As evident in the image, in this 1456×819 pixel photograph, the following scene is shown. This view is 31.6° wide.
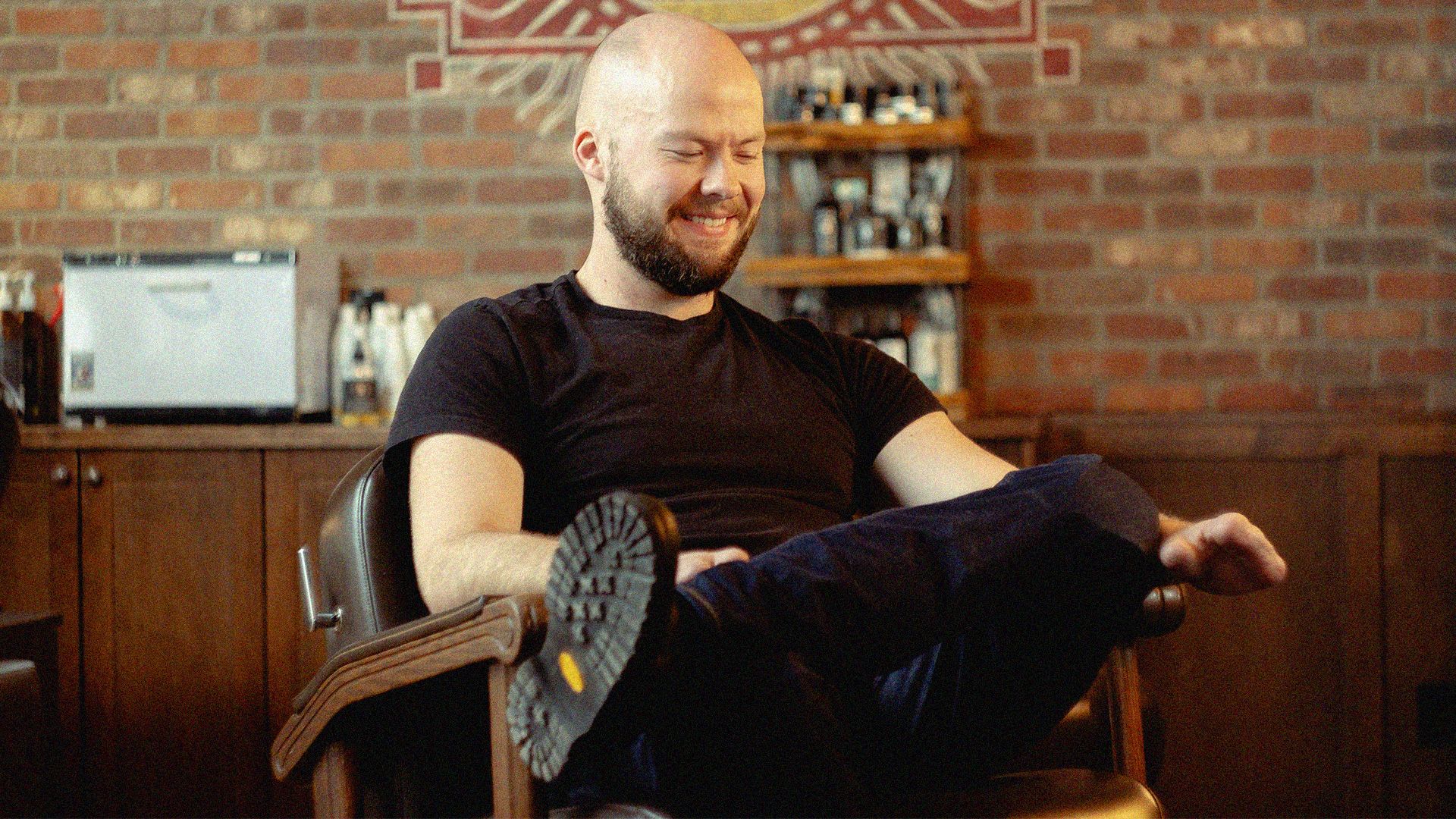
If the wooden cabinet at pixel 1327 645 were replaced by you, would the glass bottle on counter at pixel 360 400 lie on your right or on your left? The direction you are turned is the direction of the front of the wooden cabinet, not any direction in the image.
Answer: on your right

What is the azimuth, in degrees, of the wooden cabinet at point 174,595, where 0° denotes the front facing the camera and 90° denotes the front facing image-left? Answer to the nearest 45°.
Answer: approximately 0°

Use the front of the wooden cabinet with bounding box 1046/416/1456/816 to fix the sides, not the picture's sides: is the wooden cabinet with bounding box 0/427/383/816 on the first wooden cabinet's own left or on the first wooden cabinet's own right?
on the first wooden cabinet's own right

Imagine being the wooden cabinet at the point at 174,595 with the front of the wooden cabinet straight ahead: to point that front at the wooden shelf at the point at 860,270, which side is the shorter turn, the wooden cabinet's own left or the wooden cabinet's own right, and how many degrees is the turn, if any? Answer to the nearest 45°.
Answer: approximately 90° to the wooden cabinet's own left

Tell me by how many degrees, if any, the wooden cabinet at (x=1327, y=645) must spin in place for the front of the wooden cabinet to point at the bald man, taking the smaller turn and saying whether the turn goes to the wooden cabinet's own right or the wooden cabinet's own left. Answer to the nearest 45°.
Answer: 0° — it already faces them

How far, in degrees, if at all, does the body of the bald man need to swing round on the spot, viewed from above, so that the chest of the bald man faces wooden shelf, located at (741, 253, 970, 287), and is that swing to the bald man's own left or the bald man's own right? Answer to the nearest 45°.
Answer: approximately 135° to the bald man's own left
